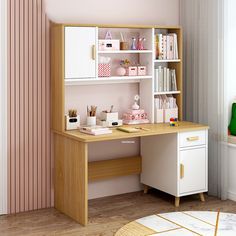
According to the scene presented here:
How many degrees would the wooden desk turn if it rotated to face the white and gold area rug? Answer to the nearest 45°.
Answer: approximately 45° to its left

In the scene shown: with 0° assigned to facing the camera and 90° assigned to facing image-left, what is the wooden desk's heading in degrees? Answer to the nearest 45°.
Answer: approximately 315°

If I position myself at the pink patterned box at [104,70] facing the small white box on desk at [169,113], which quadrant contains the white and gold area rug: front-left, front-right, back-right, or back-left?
front-right
